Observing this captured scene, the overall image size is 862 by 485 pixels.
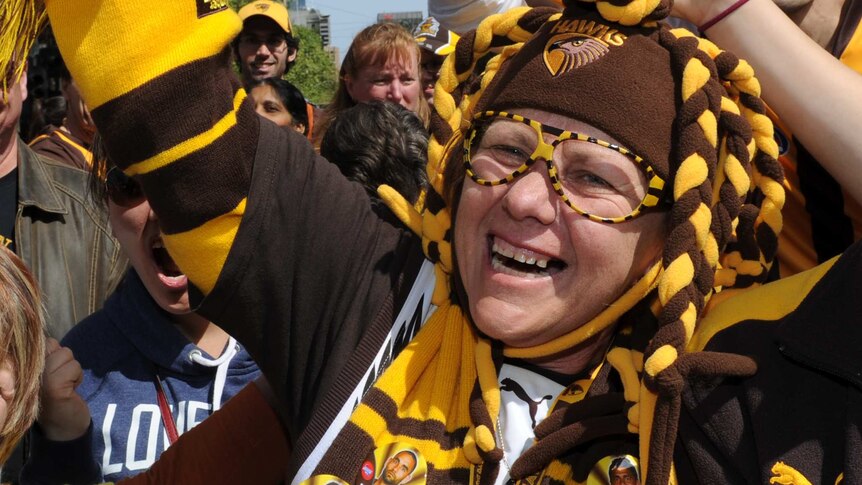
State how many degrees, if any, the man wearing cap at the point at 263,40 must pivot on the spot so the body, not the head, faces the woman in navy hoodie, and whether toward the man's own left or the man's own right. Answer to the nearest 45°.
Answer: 0° — they already face them

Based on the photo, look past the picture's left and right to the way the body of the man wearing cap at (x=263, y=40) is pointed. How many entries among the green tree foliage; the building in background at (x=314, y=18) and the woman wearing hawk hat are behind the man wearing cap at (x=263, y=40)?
2

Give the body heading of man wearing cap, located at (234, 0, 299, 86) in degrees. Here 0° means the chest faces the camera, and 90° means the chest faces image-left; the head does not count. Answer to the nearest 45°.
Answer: approximately 0°

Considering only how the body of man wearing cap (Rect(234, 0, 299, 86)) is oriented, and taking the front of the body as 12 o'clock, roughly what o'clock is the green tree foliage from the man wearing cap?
The green tree foliage is roughly at 6 o'clock from the man wearing cap.

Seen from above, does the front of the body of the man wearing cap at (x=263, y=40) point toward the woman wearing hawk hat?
yes

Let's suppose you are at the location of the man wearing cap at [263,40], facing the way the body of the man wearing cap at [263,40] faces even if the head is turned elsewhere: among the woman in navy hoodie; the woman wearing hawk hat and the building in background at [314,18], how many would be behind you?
1

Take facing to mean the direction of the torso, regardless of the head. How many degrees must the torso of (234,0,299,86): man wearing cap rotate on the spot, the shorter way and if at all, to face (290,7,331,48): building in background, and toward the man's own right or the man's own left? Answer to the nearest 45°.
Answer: approximately 180°
